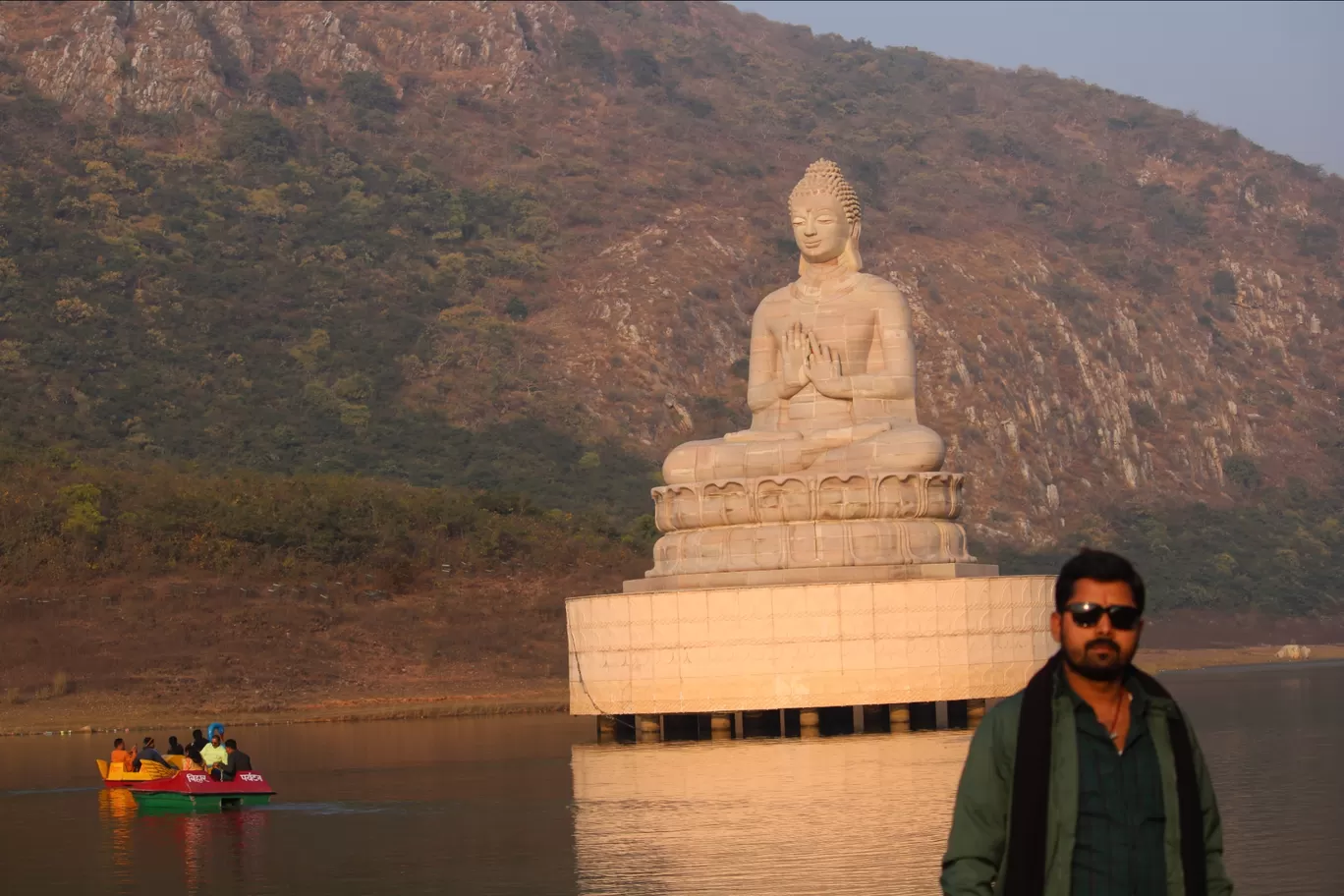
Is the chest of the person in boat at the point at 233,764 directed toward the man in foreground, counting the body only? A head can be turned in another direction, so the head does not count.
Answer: no

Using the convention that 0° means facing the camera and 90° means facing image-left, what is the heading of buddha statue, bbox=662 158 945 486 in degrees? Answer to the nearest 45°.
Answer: approximately 45°

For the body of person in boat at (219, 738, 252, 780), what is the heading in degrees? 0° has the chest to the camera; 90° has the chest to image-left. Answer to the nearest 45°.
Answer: approximately 90°

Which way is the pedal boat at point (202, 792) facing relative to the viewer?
to the viewer's left

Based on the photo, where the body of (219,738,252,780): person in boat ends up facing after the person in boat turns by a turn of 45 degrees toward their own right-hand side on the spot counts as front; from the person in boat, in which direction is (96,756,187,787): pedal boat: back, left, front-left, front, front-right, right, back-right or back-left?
front

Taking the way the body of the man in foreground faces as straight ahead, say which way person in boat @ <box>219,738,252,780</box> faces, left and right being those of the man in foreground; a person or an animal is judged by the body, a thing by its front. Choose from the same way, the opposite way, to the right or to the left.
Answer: to the right

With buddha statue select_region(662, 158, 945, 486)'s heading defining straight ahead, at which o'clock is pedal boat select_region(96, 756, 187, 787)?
The pedal boat is roughly at 12 o'clock from the buddha statue.

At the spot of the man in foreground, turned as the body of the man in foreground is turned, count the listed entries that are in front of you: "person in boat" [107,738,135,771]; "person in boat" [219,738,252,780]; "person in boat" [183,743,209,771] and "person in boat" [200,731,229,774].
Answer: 0

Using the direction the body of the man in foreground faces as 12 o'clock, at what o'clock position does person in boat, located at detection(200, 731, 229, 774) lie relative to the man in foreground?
The person in boat is roughly at 5 o'clock from the man in foreground.

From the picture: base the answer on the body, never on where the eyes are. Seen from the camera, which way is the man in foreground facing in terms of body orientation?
toward the camera

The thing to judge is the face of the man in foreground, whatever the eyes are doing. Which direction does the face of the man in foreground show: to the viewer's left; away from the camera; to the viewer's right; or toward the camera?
toward the camera

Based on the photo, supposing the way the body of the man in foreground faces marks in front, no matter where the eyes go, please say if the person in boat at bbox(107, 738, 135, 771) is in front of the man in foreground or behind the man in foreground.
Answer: behind

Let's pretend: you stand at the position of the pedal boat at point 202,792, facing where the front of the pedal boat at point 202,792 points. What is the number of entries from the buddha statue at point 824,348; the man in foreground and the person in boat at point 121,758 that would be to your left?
1

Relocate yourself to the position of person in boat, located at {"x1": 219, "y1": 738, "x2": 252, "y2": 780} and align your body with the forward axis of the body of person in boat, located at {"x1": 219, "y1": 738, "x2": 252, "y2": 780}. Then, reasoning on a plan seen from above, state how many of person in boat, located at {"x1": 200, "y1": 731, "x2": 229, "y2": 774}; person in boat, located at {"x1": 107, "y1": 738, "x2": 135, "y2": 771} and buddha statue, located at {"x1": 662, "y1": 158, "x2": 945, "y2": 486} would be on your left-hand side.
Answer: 0

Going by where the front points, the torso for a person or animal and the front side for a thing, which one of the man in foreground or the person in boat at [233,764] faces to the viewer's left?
the person in boat
